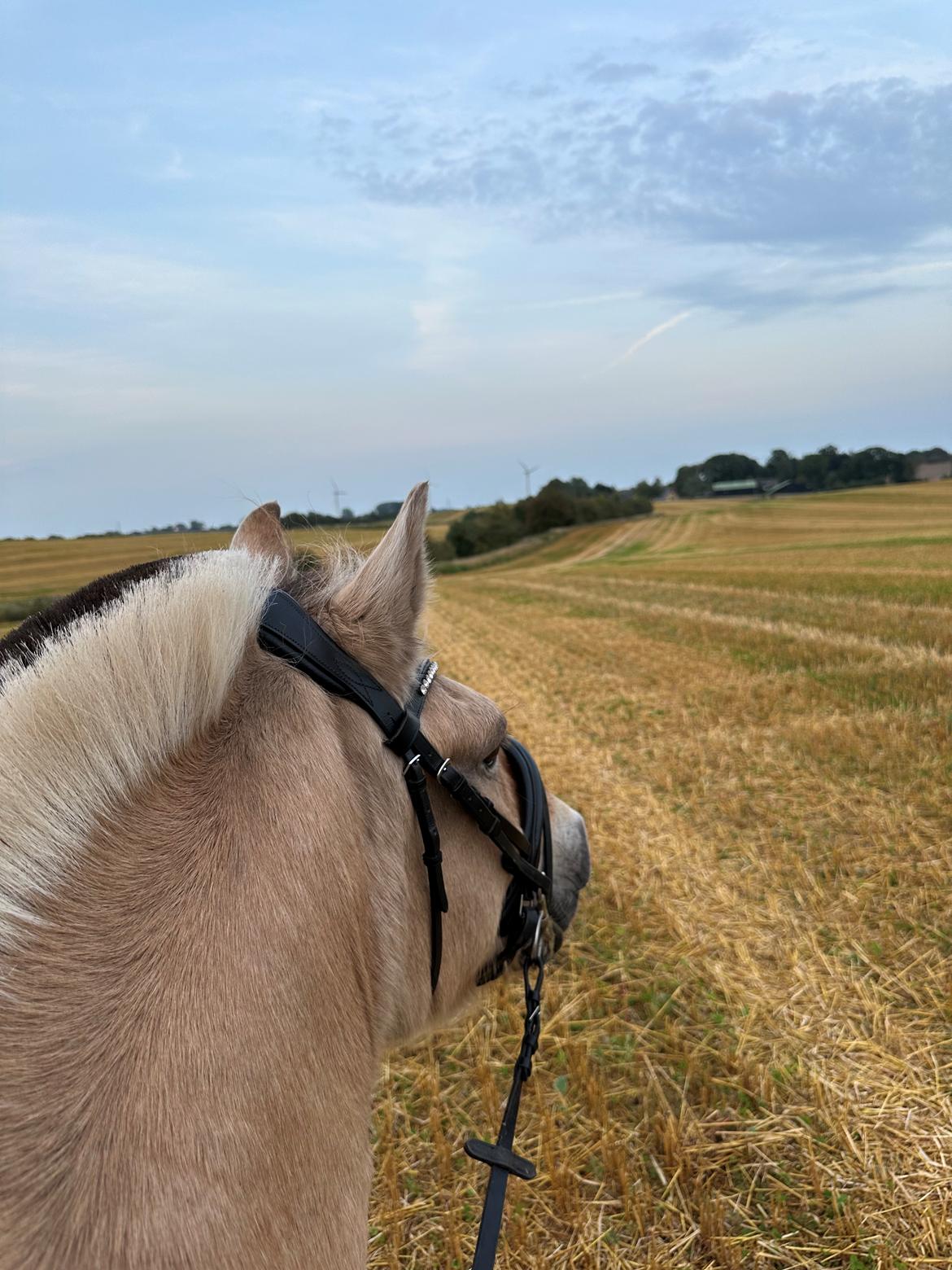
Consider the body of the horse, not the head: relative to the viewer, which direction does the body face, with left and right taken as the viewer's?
facing away from the viewer and to the right of the viewer
